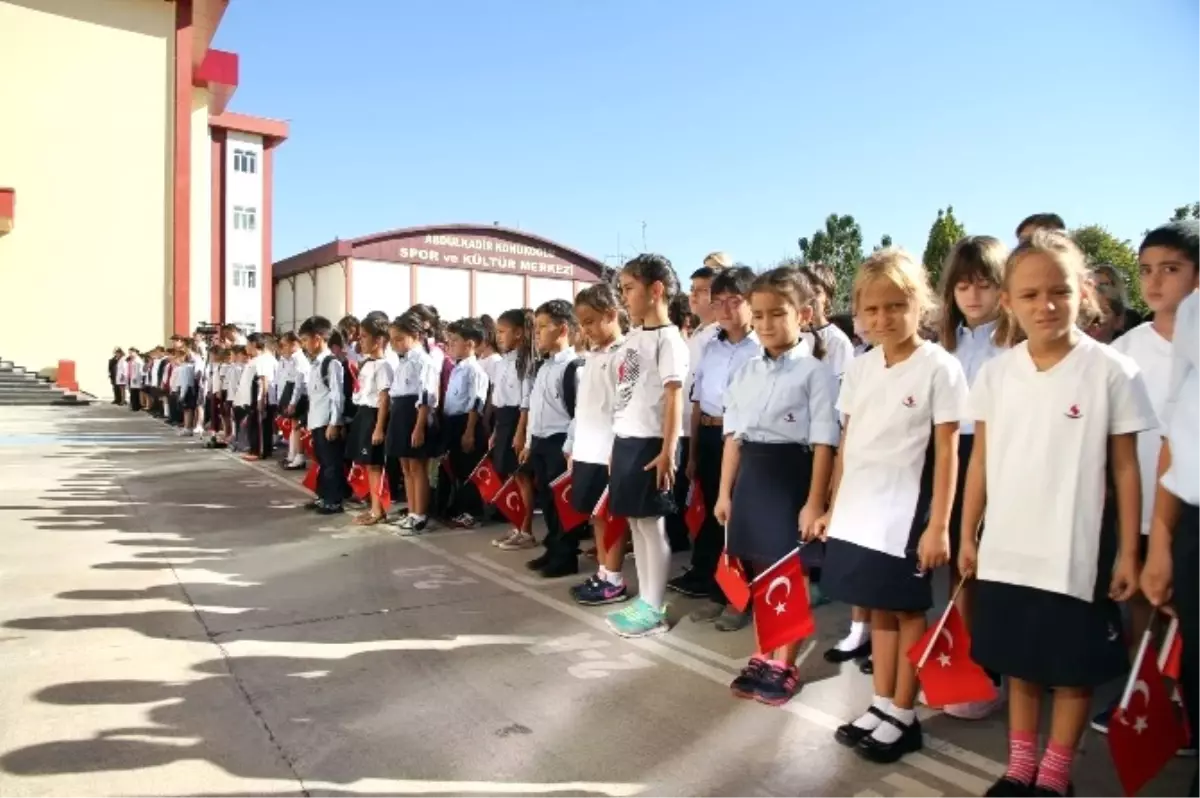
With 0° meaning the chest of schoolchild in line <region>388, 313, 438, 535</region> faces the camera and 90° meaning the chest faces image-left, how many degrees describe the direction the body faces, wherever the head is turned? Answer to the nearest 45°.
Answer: approximately 45°

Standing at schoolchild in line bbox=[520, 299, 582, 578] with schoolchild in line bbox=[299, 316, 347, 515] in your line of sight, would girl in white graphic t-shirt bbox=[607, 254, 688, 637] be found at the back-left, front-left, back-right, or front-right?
back-left

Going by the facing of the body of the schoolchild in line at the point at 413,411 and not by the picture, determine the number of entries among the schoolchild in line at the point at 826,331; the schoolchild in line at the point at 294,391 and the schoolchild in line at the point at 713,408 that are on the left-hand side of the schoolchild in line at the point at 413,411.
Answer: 2

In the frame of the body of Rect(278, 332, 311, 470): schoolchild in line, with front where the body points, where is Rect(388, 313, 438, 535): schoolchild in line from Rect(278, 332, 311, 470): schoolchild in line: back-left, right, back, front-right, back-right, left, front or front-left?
front-left

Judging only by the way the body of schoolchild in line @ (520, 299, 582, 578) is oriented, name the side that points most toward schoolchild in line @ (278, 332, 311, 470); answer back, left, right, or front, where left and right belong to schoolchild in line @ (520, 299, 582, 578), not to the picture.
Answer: right

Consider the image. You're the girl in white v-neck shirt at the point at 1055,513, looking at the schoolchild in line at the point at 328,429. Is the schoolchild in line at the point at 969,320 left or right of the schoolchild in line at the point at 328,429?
right

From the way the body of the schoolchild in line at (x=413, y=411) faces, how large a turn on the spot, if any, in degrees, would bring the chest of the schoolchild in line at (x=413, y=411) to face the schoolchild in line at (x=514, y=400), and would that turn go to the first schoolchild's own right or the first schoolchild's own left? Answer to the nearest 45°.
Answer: approximately 90° to the first schoolchild's own left

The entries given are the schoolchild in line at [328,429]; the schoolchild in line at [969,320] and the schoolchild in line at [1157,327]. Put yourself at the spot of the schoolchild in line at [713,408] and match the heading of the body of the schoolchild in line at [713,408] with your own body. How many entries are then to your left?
2

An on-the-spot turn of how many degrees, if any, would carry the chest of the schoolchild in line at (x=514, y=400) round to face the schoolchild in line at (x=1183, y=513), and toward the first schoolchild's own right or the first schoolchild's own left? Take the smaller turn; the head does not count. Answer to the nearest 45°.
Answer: approximately 45° to the first schoolchild's own left

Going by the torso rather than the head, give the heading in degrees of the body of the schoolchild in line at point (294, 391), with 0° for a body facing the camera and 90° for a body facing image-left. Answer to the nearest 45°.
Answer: approximately 45°
